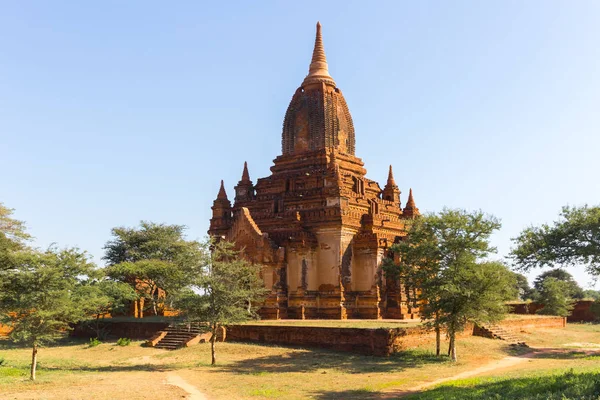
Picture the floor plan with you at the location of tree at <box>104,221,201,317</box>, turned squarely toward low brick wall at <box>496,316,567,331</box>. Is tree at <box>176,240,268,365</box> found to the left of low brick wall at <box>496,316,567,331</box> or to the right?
right

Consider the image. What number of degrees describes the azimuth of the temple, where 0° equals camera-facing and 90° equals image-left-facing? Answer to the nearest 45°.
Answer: approximately 45°

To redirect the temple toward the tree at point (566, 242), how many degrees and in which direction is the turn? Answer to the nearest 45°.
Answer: approximately 90° to its left

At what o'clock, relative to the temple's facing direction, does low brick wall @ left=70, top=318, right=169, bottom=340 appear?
The low brick wall is roughly at 2 o'clock from the temple.

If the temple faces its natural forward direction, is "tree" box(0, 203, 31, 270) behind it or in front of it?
in front

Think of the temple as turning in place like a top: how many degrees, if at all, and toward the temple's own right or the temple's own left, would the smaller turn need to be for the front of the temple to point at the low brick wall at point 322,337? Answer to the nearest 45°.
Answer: approximately 45° to the temple's own left
